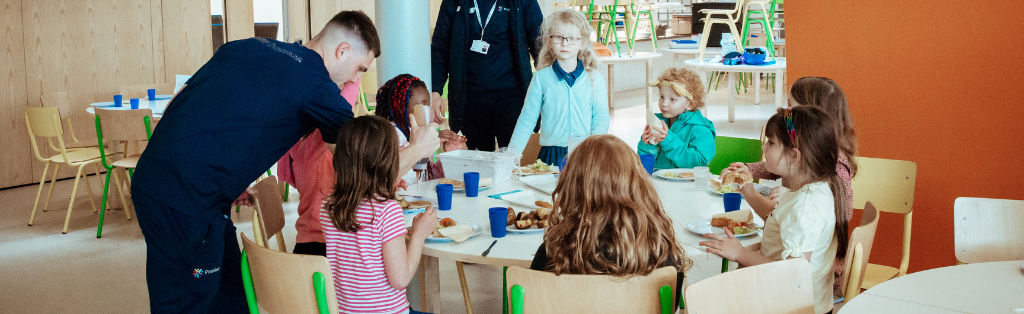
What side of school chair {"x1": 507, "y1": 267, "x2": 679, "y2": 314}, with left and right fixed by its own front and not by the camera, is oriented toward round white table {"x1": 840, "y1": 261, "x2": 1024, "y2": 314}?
right

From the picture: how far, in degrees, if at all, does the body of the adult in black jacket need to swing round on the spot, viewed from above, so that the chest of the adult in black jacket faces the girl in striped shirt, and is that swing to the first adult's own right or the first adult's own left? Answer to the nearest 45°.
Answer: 0° — they already face them

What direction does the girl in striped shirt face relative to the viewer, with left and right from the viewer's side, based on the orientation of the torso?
facing away from the viewer and to the right of the viewer

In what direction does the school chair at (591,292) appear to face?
away from the camera

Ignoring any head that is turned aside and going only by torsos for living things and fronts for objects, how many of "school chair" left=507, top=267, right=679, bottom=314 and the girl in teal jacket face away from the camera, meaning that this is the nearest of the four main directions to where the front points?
1

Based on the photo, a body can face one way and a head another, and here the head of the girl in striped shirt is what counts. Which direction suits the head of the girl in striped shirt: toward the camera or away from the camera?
away from the camera

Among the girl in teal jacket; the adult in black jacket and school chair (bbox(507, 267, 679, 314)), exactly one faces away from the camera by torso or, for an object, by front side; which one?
the school chair

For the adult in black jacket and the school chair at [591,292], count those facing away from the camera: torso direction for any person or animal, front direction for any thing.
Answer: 1

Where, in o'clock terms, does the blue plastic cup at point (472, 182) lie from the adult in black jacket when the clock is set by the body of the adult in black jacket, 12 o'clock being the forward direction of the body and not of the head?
The blue plastic cup is roughly at 12 o'clock from the adult in black jacket.

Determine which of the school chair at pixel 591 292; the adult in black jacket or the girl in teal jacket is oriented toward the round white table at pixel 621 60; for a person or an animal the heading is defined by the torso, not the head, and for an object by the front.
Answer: the school chair
